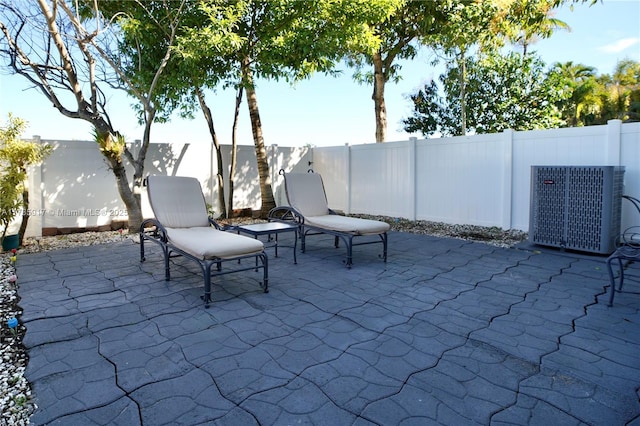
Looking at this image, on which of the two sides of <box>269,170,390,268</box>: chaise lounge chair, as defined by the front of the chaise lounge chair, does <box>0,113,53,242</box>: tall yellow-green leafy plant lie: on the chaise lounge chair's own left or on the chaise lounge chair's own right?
on the chaise lounge chair's own right

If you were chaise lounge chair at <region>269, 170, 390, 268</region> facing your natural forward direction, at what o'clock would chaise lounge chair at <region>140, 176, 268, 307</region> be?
chaise lounge chair at <region>140, 176, 268, 307</region> is roughly at 3 o'clock from chaise lounge chair at <region>269, 170, 390, 268</region>.

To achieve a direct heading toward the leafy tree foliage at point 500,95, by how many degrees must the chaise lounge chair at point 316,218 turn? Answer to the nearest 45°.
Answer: approximately 90° to its left

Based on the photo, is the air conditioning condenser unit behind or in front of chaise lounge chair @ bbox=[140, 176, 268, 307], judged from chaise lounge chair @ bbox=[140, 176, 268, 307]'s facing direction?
in front

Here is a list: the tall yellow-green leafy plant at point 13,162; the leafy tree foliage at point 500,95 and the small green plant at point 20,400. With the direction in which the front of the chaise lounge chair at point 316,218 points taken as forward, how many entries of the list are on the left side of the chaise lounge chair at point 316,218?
1

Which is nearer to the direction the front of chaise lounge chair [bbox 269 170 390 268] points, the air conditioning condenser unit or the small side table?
the air conditioning condenser unit

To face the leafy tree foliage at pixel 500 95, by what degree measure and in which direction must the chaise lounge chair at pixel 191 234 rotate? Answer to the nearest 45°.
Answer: approximately 90° to its left

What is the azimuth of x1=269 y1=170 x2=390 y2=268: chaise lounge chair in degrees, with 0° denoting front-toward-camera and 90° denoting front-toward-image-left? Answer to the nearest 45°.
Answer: approximately 315°

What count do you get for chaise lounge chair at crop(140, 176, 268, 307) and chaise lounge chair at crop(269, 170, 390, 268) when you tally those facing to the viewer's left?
0

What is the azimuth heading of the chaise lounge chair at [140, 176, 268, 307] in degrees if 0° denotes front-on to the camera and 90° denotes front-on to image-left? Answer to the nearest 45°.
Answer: approximately 315°

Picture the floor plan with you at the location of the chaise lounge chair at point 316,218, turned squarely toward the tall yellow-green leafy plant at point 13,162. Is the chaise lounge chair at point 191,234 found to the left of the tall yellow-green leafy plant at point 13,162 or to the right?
left

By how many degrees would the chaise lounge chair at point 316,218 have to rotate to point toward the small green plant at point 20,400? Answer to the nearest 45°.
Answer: approximately 45° to its right

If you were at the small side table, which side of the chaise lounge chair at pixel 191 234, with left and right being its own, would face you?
left

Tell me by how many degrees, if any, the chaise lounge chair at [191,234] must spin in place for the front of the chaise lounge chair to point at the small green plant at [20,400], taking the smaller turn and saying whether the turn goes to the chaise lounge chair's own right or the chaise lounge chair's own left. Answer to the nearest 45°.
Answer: approximately 45° to the chaise lounge chair's own right
